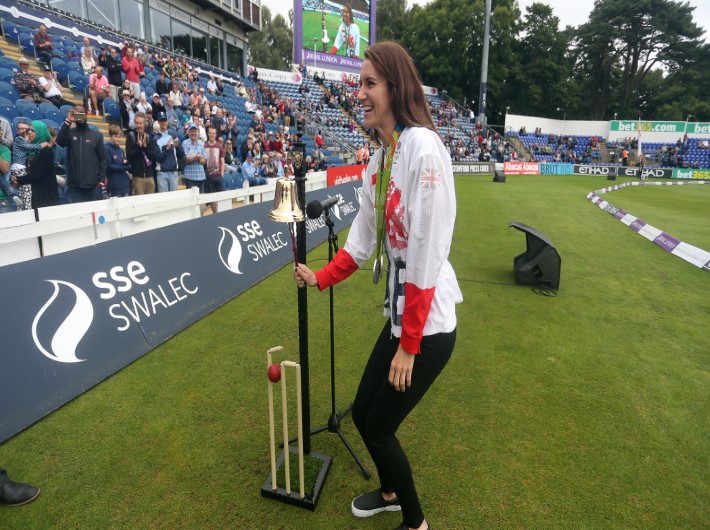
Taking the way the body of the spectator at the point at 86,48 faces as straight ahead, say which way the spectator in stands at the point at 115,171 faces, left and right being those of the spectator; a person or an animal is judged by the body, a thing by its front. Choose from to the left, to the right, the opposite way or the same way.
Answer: the same way

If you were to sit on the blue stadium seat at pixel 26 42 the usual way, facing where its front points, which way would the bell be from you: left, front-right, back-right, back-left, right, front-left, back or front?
front-right

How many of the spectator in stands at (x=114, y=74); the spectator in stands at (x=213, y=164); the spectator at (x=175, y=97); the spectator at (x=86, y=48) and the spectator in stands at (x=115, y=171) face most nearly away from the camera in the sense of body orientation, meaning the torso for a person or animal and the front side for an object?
0

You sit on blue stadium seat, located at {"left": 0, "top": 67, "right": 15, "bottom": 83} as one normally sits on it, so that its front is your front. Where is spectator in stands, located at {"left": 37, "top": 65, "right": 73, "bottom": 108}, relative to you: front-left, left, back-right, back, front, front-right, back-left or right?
front-left

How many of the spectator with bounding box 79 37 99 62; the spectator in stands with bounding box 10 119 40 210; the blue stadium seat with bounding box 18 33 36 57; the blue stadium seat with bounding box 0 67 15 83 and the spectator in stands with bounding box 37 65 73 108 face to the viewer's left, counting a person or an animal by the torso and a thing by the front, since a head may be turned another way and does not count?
0

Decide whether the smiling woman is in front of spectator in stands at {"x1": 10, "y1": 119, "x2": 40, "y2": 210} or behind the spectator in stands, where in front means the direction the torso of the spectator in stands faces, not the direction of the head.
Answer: in front

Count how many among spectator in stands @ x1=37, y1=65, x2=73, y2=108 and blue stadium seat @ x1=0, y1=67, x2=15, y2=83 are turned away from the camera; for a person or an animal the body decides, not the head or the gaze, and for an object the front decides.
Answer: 0

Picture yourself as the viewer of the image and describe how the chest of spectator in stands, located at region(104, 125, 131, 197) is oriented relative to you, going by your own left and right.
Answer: facing the viewer and to the right of the viewer

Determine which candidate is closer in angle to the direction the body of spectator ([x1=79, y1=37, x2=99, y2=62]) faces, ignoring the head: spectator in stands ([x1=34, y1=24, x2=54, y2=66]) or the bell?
the bell

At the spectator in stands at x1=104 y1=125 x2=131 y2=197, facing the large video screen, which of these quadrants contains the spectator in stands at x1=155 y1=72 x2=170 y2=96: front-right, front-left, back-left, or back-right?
front-left

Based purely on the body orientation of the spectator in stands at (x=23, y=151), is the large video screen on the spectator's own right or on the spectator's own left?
on the spectator's own left

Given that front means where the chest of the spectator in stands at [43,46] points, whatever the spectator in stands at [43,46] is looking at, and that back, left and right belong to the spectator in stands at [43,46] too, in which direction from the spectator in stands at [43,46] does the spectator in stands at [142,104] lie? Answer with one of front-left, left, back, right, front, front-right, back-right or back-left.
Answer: front

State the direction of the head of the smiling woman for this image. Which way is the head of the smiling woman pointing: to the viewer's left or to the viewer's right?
to the viewer's left

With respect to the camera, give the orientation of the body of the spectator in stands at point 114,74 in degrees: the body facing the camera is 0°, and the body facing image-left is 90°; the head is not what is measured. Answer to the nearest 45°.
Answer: approximately 315°

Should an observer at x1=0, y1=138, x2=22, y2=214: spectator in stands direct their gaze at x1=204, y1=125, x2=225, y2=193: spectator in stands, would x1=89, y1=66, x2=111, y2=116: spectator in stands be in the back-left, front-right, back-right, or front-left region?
front-left

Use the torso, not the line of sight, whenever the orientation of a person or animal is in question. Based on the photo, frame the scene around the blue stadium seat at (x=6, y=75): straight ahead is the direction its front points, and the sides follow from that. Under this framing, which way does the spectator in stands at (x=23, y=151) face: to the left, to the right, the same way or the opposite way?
the same way

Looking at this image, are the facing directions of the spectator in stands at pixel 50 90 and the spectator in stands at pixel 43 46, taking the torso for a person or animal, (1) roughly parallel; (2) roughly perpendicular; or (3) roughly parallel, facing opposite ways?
roughly parallel

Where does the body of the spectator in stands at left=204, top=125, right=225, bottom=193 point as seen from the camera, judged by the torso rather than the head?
toward the camera

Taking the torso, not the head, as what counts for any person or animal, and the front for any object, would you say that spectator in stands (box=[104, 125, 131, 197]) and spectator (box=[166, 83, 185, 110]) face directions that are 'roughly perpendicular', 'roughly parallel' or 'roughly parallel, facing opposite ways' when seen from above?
roughly parallel

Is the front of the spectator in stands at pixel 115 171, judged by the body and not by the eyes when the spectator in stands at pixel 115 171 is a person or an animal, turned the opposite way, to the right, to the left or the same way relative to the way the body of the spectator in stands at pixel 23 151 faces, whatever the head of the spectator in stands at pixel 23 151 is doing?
the same way
